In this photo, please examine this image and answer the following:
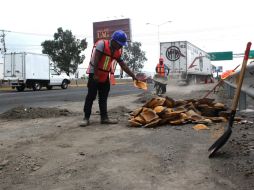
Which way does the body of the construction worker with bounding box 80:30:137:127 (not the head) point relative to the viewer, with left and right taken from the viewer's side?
facing the viewer and to the right of the viewer

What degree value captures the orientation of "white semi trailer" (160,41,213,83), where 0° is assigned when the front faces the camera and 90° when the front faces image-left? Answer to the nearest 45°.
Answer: approximately 225°

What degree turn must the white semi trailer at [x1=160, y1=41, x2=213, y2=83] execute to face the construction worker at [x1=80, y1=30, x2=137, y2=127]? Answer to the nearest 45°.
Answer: approximately 135° to its right

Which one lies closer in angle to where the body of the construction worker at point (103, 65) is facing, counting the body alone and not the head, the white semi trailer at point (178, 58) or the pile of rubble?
the pile of rubble

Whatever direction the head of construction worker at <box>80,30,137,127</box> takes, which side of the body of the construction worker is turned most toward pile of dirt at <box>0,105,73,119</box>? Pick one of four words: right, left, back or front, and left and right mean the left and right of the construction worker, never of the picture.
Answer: back

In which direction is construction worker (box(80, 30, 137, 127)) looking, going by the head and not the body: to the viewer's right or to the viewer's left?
to the viewer's right

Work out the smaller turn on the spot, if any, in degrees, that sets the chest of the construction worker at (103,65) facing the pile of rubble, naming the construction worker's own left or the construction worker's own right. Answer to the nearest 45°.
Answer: approximately 45° to the construction worker's own left

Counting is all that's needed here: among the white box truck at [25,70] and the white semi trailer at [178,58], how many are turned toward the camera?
0
